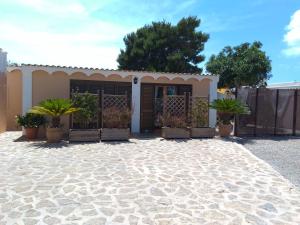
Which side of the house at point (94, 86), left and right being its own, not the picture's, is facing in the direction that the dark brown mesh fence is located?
left

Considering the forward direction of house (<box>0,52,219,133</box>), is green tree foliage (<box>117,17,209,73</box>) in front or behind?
behind

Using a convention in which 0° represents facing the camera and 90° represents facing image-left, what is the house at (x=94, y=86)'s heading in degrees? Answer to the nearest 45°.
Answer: approximately 0°

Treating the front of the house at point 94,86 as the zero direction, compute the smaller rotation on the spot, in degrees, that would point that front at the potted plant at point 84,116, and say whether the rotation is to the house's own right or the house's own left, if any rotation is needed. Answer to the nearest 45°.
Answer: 0° — it already faces it

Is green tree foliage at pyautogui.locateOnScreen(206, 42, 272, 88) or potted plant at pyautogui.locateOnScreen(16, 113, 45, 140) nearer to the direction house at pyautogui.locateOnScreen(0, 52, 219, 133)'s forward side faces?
the potted plant

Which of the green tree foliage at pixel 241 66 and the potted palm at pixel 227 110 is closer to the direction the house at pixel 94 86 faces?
the potted palm

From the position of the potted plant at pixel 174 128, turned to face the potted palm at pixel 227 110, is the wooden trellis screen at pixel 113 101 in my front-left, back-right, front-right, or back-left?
back-left

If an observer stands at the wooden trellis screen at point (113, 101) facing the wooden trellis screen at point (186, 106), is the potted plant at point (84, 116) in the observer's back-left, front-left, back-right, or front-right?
back-right

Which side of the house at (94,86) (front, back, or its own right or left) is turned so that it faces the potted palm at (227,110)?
left

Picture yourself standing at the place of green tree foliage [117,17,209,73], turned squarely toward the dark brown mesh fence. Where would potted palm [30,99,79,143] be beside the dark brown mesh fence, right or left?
right

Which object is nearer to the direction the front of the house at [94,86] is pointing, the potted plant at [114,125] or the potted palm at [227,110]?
the potted plant
